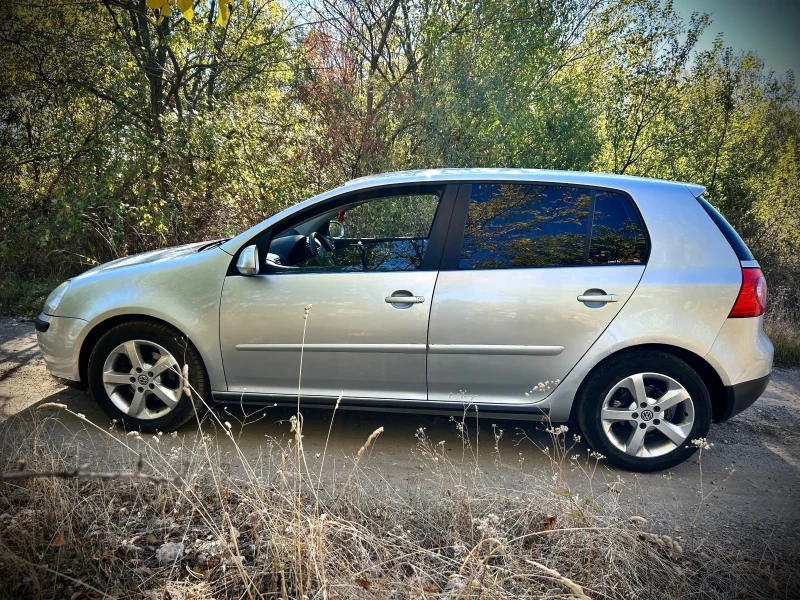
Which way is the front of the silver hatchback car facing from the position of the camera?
facing to the left of the viewer
